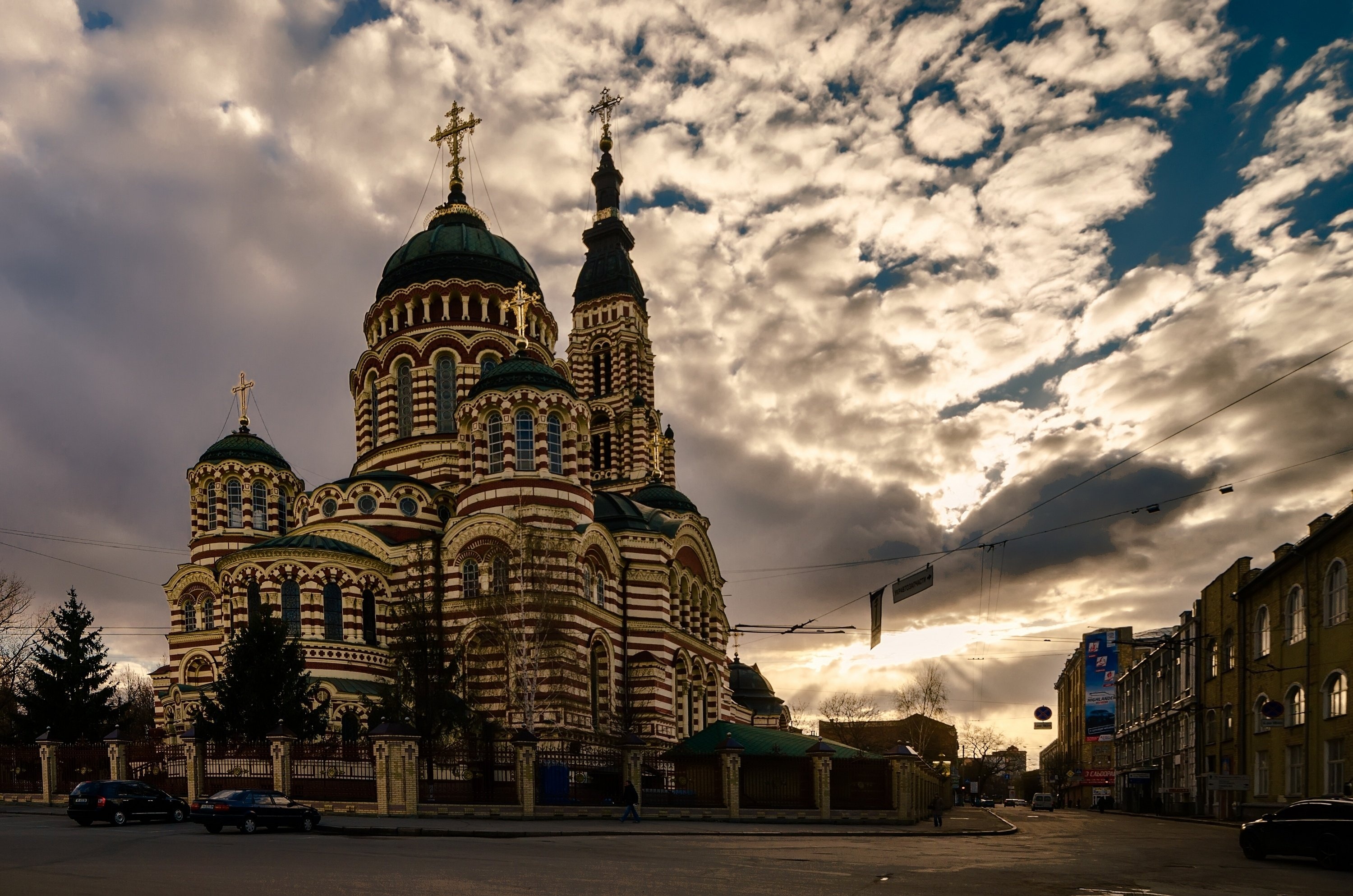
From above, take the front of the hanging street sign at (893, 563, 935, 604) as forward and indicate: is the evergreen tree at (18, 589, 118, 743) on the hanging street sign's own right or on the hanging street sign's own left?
on the hanging street sign's own right

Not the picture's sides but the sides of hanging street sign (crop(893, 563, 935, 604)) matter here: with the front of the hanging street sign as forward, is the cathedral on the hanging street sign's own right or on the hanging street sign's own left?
on the hanging street sign's own right

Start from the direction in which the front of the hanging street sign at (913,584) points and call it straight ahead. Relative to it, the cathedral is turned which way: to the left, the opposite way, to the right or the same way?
the opposite way

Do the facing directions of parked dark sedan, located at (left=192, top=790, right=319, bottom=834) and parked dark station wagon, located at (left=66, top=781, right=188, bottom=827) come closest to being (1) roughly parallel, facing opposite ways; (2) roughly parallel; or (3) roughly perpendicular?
roughly parallel

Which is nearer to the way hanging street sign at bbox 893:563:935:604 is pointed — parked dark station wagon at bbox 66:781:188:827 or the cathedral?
the parked dark station wagon

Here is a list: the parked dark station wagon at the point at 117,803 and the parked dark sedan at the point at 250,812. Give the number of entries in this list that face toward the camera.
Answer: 0

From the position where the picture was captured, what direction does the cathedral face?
facing away from the viewer and to the right of the viewer

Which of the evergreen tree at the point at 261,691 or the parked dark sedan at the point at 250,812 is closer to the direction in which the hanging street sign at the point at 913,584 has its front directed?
the parked dark sedan

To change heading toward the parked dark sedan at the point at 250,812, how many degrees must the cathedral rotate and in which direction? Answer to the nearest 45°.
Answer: approximately 135° to its right
